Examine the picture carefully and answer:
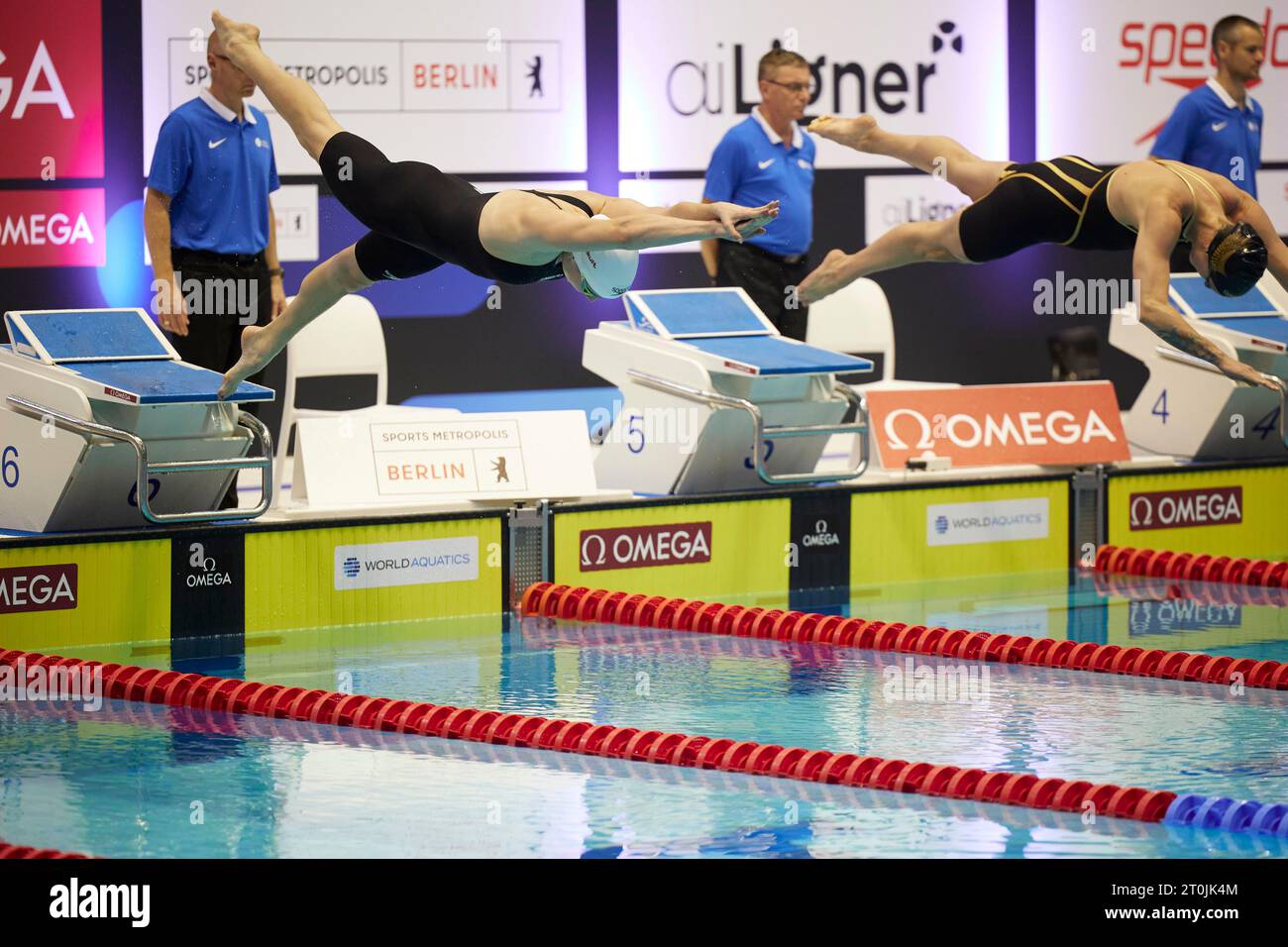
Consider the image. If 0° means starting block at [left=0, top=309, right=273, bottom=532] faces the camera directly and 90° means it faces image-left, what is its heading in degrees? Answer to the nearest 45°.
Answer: approximately 315°

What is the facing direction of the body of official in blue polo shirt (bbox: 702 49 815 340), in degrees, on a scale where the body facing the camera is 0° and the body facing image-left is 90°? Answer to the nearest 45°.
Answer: approximately 315°

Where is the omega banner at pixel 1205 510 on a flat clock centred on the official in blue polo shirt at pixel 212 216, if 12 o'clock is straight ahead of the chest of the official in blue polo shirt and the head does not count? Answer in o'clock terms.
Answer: The omega banner is roughly at 10 o'clock from the official in blue polo shirt.

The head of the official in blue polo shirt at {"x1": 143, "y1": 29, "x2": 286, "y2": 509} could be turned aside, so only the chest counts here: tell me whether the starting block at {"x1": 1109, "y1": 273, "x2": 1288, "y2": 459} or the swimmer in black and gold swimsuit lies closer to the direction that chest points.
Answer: the swimmer in black and gold swimsuit

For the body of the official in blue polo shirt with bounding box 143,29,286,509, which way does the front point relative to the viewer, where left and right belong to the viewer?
facing the viewer and to the right of the viewer

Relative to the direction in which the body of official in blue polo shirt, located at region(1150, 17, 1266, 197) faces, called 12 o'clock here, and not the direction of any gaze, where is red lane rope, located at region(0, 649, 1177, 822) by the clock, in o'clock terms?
The red lane rope is roughly at 2 o'clock from the official in blue polo shirt.

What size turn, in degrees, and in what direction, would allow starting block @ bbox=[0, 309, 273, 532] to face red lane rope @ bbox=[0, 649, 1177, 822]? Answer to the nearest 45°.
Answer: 0° — it already faces it

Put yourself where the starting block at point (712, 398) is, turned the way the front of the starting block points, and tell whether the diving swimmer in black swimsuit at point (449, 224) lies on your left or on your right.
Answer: on your right

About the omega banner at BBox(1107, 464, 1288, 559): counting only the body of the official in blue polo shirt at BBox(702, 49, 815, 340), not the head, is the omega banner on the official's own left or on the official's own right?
on the official's own left

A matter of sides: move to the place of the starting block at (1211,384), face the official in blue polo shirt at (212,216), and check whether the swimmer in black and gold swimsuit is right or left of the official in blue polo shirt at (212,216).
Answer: left

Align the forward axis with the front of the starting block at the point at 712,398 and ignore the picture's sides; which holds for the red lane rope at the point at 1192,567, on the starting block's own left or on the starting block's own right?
on the starting block's own left
